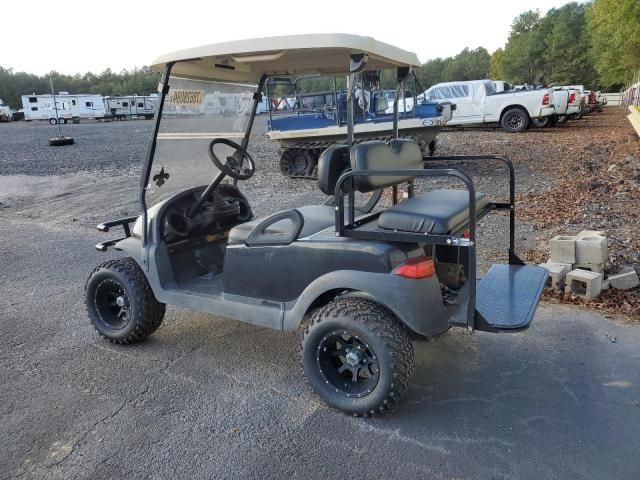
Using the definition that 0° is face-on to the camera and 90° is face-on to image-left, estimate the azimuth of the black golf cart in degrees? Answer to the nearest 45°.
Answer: approximately 135°

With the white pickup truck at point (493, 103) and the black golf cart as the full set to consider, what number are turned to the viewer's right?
0

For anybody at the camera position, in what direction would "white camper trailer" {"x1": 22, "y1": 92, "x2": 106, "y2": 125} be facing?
facing to the right of the viewer

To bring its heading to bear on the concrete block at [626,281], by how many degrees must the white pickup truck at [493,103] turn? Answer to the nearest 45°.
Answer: approximately 90° to its left

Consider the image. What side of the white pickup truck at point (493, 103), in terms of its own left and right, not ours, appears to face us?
left

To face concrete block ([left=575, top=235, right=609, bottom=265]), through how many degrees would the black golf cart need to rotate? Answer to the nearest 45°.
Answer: approximately 90° to its right
